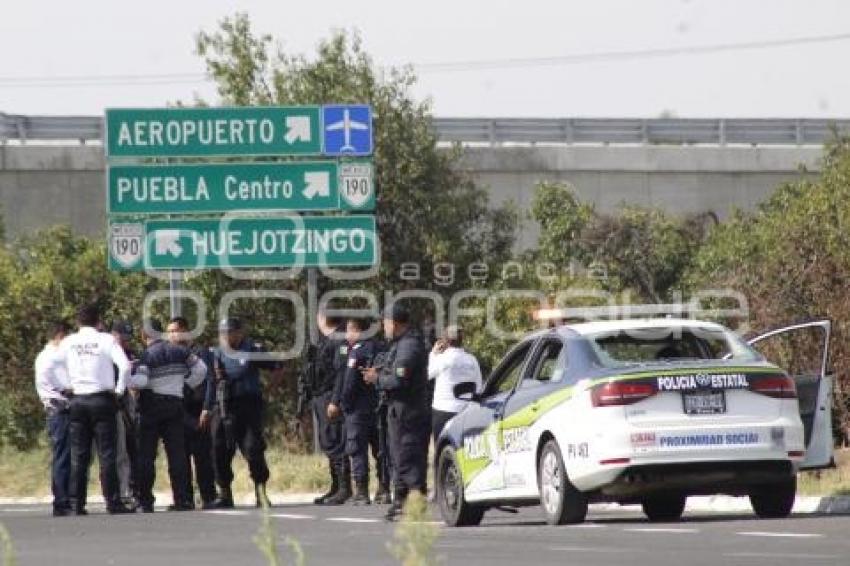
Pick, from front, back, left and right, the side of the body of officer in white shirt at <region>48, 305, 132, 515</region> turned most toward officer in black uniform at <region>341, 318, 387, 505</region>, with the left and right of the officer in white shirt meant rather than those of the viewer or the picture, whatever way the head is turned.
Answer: right

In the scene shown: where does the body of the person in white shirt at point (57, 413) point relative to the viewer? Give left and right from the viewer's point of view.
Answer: facing to the right of the viewer

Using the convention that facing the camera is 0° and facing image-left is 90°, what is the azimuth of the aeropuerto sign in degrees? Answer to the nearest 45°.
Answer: approximately 0°

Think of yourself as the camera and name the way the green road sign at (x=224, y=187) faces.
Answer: facing the viewer

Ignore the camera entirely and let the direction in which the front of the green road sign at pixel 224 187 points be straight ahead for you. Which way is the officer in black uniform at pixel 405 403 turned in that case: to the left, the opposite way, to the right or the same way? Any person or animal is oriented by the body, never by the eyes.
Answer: to the right

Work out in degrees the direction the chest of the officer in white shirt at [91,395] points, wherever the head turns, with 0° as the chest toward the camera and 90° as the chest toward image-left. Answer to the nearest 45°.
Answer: approximately 180°

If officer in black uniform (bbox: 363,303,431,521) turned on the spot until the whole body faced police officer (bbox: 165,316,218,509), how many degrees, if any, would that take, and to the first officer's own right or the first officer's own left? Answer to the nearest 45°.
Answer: approximately 45° to the first officer's own right
